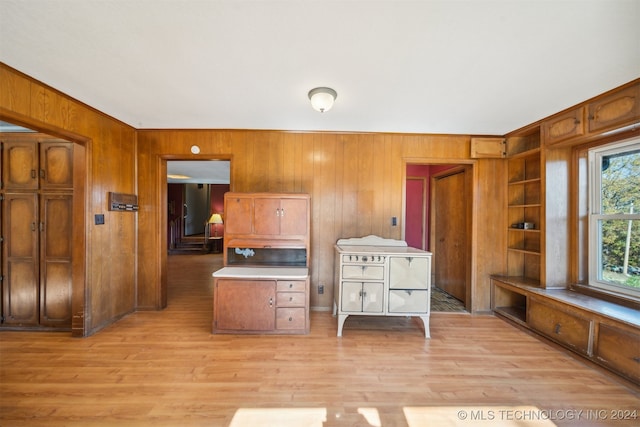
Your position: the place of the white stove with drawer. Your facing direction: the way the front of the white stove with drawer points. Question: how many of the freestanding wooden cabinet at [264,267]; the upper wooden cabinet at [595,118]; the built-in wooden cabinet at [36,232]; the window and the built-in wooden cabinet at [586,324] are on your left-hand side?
3

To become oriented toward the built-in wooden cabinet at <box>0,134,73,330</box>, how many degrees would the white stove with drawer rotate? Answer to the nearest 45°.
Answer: approximately 90° to its right

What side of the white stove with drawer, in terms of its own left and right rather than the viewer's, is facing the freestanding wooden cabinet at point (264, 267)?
right

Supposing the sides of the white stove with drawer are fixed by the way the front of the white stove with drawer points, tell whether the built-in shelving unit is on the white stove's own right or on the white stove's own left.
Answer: on the white stove's own left

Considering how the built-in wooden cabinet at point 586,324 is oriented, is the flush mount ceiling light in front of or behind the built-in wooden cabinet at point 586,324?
in front

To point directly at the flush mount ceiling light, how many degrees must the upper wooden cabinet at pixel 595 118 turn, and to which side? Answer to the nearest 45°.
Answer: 0° — it already faces it

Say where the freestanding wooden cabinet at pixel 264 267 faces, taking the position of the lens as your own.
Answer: facing the viewer

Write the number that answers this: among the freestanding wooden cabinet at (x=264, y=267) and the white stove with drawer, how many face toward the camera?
2

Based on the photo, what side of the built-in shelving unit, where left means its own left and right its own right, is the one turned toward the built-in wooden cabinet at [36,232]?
front

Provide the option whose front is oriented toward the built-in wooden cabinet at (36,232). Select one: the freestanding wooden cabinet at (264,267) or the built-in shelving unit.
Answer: the built-in shelving unit

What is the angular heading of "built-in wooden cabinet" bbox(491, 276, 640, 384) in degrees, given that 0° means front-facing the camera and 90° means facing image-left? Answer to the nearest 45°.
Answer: approximately 45°

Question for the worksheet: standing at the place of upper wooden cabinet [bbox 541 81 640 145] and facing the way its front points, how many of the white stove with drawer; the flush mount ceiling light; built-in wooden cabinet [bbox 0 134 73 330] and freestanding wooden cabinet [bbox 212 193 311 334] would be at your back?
0

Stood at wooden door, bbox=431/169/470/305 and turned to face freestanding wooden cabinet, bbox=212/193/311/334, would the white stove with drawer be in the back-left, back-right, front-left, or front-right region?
front-left

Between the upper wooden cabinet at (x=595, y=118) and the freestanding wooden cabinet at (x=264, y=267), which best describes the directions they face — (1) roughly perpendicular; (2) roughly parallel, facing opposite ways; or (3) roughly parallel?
roughly perpendicular

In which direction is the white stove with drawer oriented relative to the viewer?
toward the camera

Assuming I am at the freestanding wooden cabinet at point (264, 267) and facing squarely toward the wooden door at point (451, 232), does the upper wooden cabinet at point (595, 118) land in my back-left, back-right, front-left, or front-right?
front-right

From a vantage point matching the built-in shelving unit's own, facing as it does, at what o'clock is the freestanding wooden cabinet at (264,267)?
The freestanding wooden cabinet is roughly at 12 o'clock from the built-in shelving unit.

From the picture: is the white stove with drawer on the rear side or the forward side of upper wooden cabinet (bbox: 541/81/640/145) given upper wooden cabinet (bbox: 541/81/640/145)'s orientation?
on the forward side
